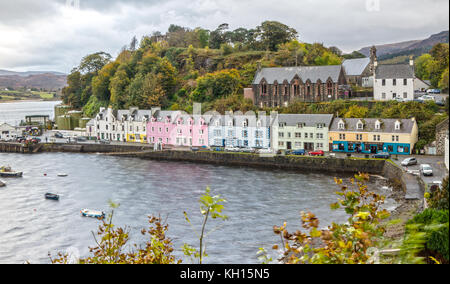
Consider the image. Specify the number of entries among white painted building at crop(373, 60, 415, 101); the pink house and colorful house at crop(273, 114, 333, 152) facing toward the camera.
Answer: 3

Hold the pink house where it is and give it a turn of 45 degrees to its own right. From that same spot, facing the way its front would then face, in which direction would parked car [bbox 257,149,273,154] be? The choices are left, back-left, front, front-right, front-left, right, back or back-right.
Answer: left

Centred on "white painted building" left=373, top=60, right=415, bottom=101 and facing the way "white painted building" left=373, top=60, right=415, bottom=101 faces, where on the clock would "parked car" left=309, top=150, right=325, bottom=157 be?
The parked car is roughly at 1 o'clock from the white painted building.

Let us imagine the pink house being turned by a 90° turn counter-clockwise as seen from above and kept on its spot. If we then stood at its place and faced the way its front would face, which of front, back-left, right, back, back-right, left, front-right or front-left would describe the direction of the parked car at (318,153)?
front-right

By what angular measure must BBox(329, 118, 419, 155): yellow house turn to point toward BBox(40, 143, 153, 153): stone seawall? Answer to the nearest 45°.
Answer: approximately 90° to its right

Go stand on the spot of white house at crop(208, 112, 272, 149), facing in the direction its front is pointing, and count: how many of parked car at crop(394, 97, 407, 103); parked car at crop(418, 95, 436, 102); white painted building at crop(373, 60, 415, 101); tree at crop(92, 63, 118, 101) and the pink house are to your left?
3

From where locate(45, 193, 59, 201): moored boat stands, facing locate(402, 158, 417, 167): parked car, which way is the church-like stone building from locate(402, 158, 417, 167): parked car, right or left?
left

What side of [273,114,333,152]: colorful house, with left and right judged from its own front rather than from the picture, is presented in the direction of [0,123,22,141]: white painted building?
right

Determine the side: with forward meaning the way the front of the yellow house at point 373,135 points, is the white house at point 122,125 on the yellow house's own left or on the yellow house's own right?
on the yellow house's own right

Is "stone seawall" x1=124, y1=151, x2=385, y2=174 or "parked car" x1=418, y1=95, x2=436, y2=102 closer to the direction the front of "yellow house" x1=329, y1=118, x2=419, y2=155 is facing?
the stone seawall
